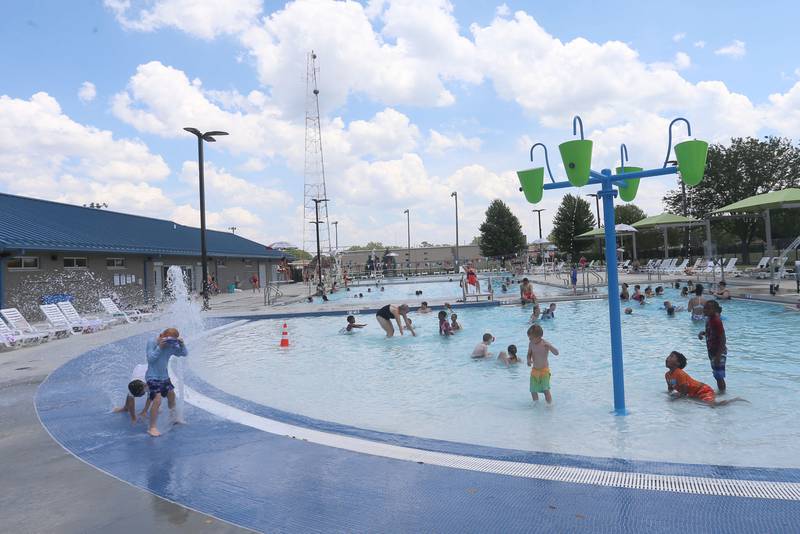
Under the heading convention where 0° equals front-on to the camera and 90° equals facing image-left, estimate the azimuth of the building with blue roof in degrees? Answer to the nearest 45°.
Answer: approximately 315°

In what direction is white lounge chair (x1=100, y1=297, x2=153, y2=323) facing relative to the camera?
to the viewer's right

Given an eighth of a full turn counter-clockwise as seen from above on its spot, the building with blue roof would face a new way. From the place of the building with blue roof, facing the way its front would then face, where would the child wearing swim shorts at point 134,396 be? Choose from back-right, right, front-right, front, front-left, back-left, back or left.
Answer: right

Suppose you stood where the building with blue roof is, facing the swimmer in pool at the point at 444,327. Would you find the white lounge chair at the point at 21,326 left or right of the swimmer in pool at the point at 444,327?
right

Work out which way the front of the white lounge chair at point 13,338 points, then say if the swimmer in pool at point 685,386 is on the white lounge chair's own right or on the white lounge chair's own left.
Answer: on the white lounge chair's own right

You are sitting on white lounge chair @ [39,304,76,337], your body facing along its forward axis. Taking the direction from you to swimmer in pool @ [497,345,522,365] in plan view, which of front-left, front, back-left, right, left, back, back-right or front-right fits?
front

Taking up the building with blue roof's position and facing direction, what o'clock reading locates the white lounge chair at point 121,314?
The white lounge chair is roughly at 1 o'clock from the building with blue roof.

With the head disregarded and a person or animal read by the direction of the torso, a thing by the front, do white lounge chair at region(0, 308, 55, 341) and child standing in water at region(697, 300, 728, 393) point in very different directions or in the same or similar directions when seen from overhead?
very different directions

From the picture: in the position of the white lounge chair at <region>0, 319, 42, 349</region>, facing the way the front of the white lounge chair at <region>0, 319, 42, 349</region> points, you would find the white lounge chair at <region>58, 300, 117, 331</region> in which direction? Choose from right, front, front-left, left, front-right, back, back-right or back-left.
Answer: front-left

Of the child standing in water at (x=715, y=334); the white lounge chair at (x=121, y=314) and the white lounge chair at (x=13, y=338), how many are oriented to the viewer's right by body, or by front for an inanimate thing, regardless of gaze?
2

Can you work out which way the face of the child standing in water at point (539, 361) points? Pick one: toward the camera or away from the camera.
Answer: toward the camera

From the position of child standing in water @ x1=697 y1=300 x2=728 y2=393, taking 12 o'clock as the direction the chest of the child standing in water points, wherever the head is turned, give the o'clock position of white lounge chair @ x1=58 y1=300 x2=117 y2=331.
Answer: The white lounge chair is roughly at 12 o'clock from the child standing in water.

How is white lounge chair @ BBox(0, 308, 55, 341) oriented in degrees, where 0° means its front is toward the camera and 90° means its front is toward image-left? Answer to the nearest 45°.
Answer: approximately 315°

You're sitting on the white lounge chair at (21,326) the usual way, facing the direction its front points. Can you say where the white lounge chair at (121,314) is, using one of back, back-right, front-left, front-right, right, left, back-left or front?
left

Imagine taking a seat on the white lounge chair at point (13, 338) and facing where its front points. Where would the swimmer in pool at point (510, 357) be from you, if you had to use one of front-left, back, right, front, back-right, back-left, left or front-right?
front-right
